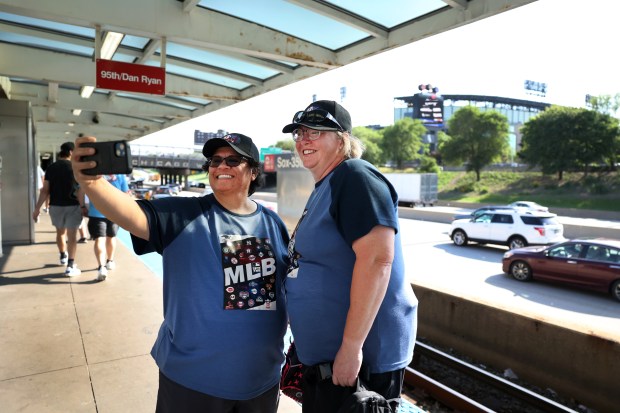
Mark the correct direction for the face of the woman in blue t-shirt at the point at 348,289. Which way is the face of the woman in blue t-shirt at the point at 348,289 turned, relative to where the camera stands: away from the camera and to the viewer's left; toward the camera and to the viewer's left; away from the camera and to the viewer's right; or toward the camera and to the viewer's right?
toward the camera and to the viewer's left

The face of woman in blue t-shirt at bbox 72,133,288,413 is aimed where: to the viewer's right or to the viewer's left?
to the viewer's left

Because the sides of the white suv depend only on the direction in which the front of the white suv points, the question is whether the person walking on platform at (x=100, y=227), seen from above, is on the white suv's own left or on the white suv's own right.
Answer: on the white suv's own left

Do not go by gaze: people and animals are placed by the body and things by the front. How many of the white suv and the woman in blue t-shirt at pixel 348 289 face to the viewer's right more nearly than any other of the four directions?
0
